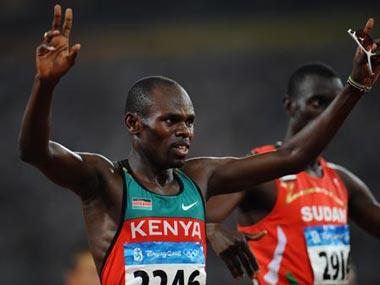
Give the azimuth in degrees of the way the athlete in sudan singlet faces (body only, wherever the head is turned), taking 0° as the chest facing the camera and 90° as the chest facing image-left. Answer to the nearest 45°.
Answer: approximately 315°
